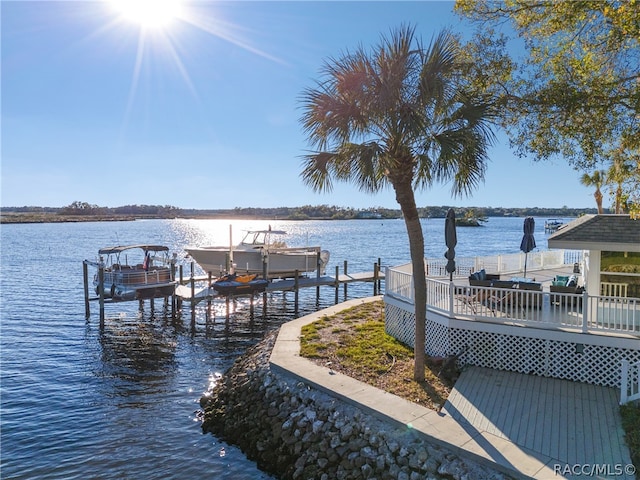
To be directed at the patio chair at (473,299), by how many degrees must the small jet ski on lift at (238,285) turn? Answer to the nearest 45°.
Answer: approximately 135° to its left

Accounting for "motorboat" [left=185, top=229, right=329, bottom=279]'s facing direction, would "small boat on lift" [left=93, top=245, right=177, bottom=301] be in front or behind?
in front

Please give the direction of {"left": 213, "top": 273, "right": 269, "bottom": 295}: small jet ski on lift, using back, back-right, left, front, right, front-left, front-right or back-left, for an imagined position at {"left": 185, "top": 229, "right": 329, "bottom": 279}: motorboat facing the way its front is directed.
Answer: left

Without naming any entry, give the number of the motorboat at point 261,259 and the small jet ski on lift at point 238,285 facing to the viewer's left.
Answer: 2

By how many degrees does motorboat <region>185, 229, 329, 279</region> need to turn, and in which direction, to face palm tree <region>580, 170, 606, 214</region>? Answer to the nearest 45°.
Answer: approximately 180°

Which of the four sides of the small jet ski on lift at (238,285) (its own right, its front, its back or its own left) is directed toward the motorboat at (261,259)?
right

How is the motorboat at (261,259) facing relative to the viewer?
to the viewer's left

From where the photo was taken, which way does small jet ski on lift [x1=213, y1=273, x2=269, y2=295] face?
to the viewer's left

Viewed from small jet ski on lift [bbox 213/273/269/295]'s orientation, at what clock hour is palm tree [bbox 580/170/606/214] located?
The palm tree is roughly at 6 o'clock from the small jet ski on lift.

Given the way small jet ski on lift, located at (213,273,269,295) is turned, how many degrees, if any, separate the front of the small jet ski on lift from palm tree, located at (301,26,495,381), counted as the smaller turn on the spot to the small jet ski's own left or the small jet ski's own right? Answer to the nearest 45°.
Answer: approximately 90° to the small jet ski's own left

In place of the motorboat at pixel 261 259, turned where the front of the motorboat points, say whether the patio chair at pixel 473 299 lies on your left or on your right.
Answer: on your left

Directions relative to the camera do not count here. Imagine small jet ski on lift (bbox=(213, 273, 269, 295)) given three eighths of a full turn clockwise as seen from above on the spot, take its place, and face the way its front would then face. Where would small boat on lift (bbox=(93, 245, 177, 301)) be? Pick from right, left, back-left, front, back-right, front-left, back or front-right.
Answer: back-left

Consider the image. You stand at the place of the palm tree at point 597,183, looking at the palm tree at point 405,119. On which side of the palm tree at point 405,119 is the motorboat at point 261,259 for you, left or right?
right
